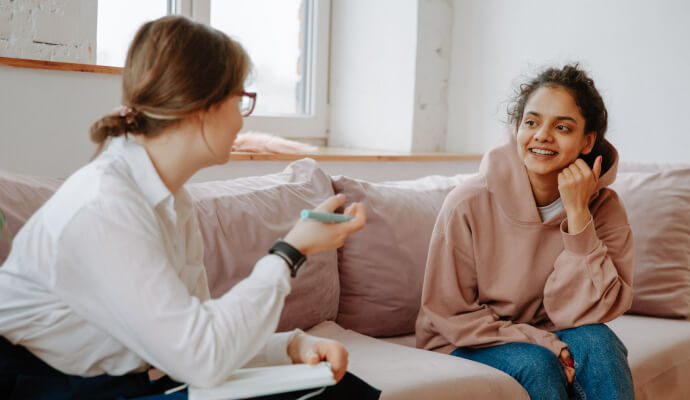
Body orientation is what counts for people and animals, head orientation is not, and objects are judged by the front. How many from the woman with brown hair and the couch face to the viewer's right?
1

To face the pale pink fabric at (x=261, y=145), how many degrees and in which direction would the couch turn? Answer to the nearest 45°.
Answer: approximately 135° to its right

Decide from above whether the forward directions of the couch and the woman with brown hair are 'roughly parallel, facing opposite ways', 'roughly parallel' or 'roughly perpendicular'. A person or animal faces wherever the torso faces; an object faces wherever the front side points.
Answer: roughly perpendicular

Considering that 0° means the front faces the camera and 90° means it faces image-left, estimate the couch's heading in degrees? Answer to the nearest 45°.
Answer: approximately 0°

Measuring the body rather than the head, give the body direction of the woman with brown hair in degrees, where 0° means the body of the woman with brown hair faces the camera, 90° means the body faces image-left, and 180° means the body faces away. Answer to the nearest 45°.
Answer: approximately 270°

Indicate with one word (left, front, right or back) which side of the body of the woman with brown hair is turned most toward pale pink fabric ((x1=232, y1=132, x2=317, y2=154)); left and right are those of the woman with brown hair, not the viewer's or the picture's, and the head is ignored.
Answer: left

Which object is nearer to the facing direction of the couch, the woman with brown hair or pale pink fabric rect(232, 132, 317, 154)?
the woman with brown hair

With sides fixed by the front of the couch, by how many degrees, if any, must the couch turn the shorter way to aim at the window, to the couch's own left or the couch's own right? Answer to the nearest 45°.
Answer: approximately 180°

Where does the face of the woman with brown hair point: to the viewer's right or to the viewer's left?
to the viewer's right

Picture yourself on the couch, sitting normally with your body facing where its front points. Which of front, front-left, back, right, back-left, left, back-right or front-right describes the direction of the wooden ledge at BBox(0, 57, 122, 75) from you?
right

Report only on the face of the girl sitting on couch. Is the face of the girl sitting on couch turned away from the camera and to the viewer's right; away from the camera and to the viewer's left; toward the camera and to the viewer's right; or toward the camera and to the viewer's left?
toward the camera and to the viewer's left
